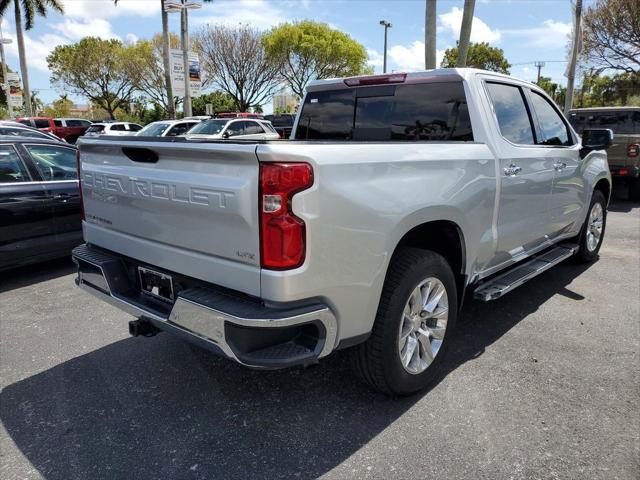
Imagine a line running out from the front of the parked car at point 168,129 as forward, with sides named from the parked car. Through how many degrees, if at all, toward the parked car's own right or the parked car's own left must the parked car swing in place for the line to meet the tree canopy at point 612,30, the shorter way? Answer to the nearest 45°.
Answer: approximately 135° to the parked car's own left

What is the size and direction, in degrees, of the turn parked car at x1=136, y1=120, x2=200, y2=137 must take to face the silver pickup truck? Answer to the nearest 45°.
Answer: approximately 45° to its left

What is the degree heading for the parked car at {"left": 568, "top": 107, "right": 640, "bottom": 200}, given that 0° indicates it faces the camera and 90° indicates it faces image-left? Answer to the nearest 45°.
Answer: approximately 225°

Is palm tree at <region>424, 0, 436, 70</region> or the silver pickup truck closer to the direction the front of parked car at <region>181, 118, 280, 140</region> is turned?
the silver pickup truck

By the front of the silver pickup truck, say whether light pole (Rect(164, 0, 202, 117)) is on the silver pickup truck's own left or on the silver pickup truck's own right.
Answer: on the silver pickup truck's own left

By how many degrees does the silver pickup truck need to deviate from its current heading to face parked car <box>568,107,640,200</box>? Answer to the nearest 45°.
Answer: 0° — it already faces it

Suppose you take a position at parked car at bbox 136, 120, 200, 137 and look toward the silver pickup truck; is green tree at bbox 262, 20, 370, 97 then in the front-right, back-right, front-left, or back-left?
back-left

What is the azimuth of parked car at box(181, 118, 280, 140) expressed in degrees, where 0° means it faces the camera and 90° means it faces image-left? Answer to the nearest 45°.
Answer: approximately 45°
